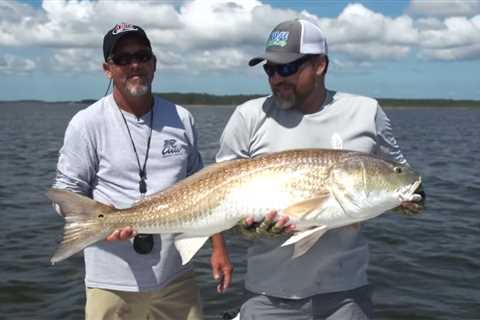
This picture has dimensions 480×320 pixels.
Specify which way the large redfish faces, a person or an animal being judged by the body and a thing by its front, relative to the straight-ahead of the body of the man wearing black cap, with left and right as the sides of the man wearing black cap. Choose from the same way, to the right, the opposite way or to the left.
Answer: to the left

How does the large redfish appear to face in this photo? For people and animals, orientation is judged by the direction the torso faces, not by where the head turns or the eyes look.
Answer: to the viewer's right

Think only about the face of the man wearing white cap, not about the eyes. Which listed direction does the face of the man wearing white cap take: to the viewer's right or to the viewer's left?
to the viewer's left

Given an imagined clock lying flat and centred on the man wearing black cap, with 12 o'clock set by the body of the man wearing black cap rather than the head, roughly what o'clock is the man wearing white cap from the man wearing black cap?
The man wearing white cap is roughly at 10 o'clock from the man wearing black cap.

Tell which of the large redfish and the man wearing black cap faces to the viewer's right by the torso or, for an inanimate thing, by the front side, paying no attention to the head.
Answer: the large redfish

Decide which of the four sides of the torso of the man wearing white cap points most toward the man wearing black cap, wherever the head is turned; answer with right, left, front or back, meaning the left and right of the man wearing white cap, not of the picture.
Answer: right

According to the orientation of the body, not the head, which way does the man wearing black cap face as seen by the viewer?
toward the camera
